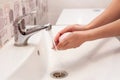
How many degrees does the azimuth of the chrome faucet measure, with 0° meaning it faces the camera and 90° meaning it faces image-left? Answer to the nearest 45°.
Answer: approximately 270°

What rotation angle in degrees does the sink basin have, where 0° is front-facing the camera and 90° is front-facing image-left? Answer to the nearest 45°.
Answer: approximately 270°
